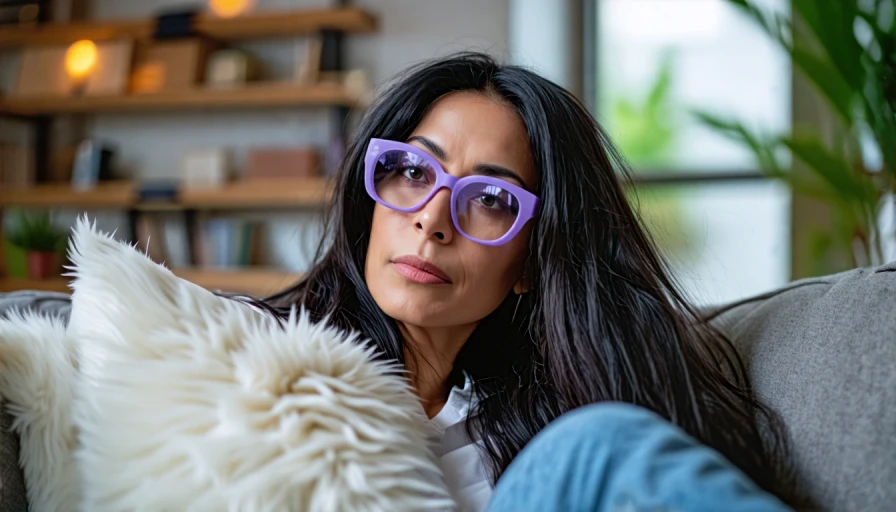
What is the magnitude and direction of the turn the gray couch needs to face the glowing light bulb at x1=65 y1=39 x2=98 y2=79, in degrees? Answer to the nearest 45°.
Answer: approximately 135° to its right

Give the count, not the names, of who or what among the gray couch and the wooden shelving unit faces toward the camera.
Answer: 2

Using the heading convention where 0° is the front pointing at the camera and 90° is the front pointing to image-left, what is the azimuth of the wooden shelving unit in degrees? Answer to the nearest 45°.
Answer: approximately 0°

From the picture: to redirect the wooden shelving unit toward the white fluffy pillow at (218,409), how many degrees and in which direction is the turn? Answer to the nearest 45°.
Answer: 0° — it already faces it

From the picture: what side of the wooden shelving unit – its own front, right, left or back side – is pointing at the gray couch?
front

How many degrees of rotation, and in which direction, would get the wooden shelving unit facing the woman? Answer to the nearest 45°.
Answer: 0° — it already faces them

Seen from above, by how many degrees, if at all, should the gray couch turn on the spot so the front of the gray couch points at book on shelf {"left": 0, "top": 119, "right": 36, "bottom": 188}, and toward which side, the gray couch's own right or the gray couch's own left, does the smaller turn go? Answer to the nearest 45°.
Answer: approximately 135° to the gray couch's own right
